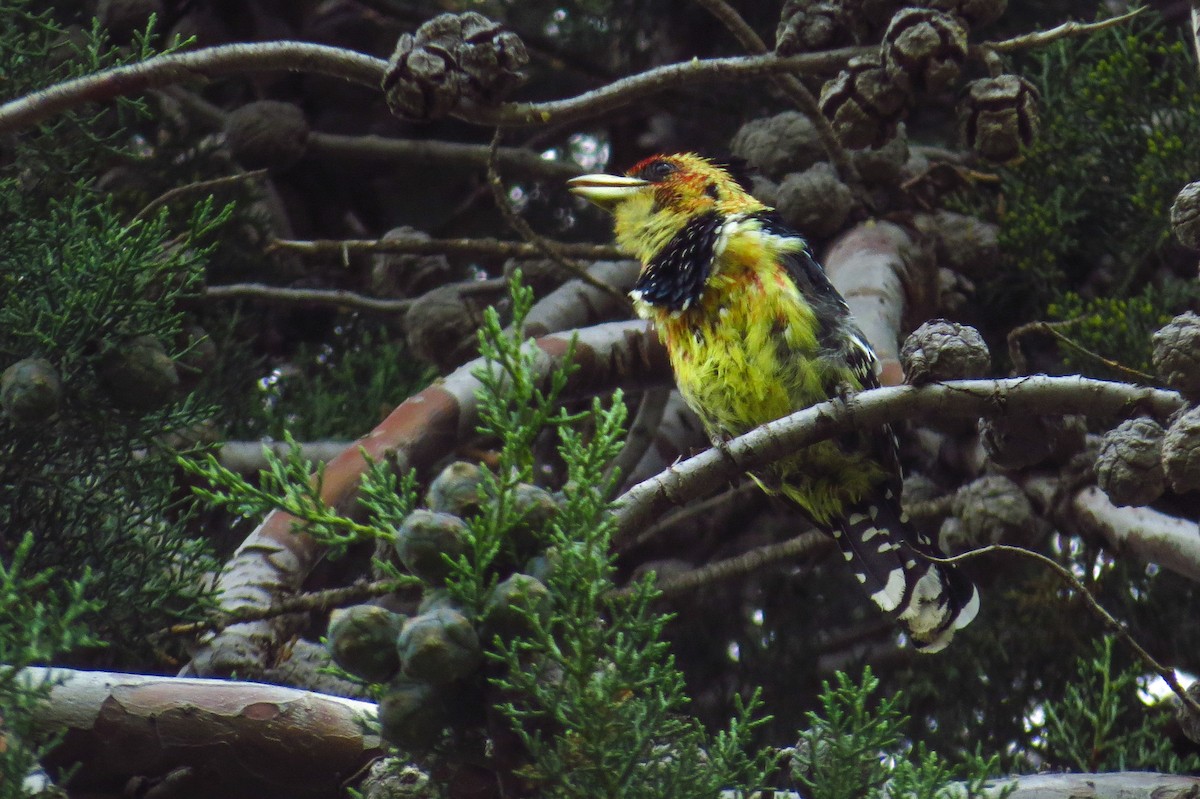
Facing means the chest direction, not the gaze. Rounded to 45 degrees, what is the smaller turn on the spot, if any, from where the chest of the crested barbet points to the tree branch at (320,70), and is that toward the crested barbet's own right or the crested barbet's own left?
0° — it already faces it

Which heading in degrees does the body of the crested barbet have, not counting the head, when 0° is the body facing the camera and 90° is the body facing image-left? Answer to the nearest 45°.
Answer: approximately 45°
